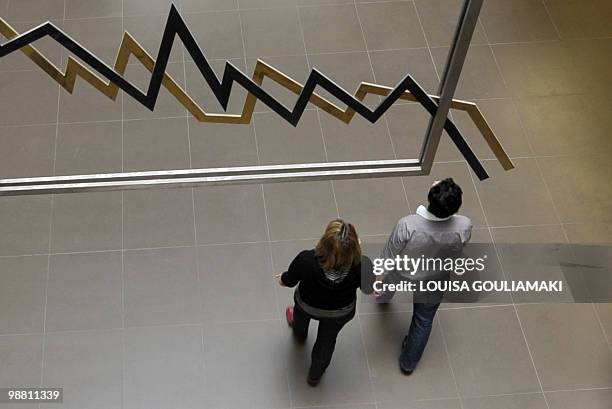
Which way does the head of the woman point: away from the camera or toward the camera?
away from the camera

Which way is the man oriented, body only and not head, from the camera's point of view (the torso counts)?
away from the camera

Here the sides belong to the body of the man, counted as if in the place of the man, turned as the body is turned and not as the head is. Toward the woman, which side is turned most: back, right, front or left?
left

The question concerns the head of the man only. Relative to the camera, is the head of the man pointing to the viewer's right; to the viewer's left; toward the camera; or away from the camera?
away from the camera
